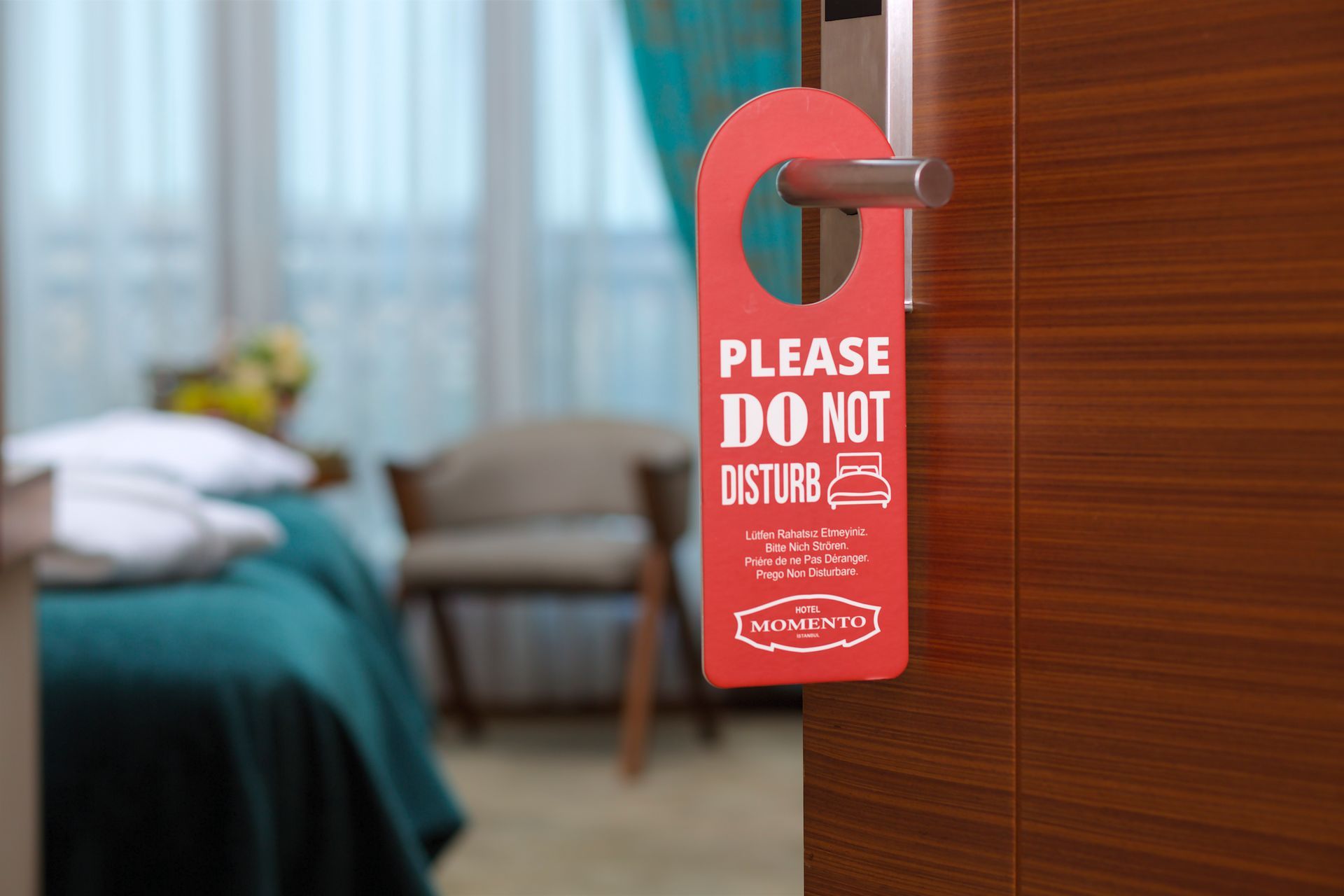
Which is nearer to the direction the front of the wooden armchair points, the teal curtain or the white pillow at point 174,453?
the white pillow

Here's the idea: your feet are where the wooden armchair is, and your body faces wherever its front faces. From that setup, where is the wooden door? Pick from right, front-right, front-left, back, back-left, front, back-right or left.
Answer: front-left

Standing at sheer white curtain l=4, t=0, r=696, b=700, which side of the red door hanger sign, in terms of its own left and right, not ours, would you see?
back

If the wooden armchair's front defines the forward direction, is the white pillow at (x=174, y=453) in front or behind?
in front

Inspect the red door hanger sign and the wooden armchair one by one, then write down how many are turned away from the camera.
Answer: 0

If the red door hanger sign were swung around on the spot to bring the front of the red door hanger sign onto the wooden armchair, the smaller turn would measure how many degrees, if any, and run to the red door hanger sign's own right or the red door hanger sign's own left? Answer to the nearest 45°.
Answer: approximately 180°

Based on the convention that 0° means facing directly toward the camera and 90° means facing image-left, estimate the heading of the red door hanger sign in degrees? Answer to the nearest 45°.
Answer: approximately 0°

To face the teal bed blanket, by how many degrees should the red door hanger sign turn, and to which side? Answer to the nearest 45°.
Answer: approximately 135° to its right

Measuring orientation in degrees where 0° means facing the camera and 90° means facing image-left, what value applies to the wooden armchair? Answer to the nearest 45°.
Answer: approximately 45°
